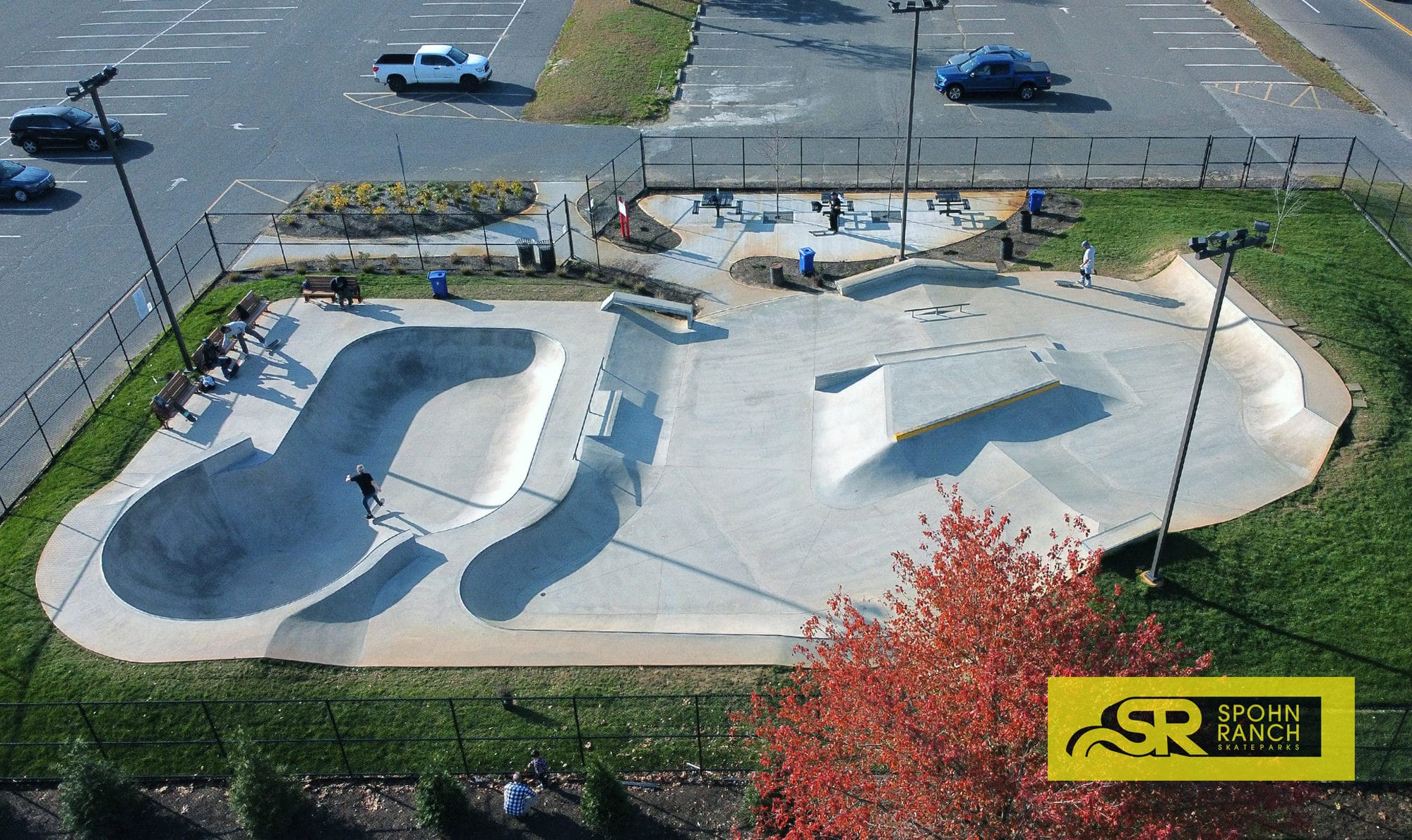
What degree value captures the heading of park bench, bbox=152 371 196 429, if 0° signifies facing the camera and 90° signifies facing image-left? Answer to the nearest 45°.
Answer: approximately 315°

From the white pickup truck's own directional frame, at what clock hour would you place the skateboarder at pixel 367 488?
The skateboarder is roughly at 3 o'clock from the white pickup truck.

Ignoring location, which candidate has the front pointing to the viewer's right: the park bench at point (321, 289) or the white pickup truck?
the white pickup truck

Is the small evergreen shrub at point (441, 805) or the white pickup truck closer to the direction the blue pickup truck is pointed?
the white pickup truck

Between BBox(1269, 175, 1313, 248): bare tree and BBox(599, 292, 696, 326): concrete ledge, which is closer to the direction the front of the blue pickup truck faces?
the concrete ledge

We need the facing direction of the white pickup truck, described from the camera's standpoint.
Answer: facing to the right of the viewer

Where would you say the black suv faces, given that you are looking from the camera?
facing to the right of the viewer

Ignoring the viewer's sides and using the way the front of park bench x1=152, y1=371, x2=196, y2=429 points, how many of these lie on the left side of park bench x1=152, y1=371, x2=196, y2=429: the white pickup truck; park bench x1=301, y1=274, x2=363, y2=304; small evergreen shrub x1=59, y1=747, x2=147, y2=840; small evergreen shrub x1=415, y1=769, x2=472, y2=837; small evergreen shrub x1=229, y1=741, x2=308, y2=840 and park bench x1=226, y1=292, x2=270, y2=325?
3

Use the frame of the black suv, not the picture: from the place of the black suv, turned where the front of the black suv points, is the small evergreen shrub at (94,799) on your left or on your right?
on your right
